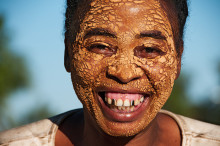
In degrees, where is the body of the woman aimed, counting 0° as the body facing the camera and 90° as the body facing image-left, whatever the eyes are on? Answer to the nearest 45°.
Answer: approximately 0°
